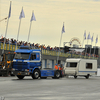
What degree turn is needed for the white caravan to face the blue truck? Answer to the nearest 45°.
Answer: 0° — it already faces it

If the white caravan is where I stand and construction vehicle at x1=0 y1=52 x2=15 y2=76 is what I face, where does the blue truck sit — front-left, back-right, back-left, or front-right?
front-left

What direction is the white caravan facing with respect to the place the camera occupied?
facing the viewer and to the left of the viewer

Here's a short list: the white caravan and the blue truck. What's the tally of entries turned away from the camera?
0

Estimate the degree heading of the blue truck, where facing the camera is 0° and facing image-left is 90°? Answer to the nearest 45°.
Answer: approximately 45°

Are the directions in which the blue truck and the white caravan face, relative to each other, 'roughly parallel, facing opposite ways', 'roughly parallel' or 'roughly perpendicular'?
roughly parallel

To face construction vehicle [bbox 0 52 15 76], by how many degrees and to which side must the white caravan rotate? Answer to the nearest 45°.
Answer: approximately 45° to its right
